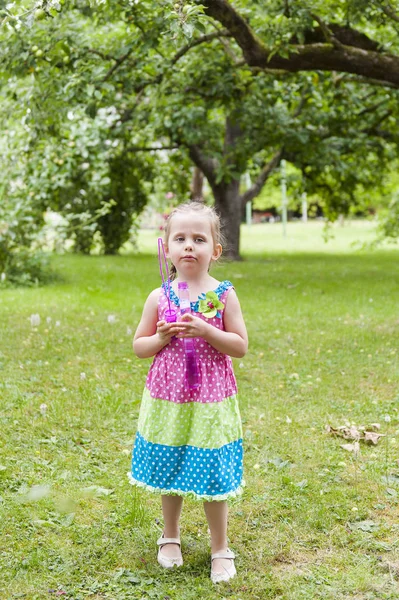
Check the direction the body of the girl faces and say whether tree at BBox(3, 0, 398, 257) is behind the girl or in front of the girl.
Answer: behind

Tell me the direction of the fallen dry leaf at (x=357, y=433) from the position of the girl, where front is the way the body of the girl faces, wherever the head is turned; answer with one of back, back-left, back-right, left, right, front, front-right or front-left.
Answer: back-left

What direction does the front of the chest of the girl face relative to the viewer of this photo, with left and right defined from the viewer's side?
facing the viewer

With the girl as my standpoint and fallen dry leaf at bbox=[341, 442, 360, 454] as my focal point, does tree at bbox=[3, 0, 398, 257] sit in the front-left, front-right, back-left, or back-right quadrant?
front-left

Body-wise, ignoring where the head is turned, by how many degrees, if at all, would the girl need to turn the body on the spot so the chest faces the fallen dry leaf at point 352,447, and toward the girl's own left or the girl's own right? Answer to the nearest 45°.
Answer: approximately 135° to the girl's own left
